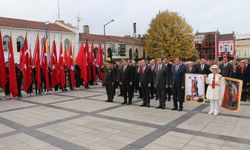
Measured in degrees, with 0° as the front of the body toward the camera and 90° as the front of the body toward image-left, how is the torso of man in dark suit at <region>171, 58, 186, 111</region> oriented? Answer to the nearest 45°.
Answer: approximately 45°

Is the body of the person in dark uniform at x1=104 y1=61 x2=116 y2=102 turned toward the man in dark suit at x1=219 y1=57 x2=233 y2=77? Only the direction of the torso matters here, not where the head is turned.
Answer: no

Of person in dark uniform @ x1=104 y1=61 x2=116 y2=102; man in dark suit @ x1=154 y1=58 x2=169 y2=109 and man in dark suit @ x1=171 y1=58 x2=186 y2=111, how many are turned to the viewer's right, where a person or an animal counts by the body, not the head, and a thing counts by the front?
0

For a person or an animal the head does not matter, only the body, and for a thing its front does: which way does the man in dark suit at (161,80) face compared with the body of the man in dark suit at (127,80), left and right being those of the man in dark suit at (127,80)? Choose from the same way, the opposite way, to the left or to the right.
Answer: the same way

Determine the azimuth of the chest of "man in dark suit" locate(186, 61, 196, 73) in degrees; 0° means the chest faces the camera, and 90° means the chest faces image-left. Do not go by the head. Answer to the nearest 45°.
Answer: approximately 45°

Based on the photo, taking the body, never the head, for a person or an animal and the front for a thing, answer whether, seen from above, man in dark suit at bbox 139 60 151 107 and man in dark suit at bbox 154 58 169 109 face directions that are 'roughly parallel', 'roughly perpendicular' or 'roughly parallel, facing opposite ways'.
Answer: roughly parallel

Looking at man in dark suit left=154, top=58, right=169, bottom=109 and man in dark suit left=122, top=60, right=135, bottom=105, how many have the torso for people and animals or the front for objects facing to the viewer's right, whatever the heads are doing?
0

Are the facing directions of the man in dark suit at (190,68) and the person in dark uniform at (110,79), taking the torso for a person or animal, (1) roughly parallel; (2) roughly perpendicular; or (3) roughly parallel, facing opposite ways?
roughly parallel

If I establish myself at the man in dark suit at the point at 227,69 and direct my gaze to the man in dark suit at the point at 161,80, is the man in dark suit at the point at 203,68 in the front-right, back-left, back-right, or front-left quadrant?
front-right

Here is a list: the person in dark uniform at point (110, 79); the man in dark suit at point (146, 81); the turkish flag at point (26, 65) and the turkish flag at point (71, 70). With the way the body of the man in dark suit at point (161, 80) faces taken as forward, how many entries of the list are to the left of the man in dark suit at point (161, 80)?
0

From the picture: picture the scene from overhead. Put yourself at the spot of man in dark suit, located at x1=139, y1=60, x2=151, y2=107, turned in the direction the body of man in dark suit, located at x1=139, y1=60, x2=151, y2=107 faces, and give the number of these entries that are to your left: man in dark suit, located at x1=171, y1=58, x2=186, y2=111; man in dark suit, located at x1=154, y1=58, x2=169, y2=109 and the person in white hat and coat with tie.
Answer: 3

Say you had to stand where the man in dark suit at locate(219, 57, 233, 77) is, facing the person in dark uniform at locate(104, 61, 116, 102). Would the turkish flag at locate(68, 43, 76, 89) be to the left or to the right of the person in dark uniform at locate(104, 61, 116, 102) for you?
right

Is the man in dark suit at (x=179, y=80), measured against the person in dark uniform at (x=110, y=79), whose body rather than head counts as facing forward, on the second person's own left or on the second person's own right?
on the second person's own left

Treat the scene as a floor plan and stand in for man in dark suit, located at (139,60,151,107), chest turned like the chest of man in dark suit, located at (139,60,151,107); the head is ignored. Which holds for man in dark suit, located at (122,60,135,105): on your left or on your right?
on your right

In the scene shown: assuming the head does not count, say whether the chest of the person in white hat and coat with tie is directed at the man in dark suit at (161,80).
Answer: no

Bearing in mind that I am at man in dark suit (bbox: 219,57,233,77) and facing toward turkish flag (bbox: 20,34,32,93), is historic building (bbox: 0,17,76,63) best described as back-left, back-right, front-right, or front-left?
front-right

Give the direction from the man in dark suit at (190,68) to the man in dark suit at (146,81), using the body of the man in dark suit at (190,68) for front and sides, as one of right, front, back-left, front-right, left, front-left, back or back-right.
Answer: front

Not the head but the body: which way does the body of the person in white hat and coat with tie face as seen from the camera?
toward the camera

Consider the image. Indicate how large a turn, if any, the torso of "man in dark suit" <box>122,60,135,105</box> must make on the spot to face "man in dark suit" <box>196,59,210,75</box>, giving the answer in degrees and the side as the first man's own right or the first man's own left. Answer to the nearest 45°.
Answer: approximately 135° to the first man's own left

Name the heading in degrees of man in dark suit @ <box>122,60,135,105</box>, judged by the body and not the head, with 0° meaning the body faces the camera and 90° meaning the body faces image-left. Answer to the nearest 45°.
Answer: approximately 45°

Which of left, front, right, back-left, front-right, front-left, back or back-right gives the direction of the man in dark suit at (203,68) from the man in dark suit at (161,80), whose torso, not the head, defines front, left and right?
back
